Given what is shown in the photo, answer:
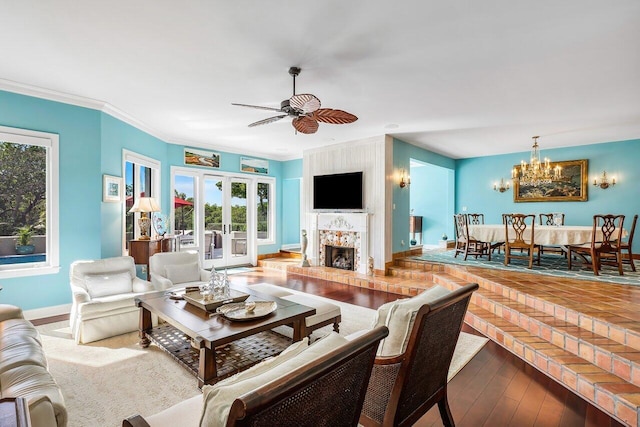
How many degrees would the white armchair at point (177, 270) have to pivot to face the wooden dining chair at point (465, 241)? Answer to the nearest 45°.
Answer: approximately 45° to its left

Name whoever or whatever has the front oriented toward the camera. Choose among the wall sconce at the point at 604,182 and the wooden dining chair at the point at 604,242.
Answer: the wall sconce

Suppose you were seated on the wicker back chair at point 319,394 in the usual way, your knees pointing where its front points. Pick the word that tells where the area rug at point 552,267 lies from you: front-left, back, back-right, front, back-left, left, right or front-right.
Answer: right

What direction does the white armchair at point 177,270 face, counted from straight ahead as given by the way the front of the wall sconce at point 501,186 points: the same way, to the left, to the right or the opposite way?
to the left

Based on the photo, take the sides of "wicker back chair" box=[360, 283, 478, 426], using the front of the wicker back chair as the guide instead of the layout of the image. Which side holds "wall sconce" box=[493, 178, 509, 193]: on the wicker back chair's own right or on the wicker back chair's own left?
on the wicker back chair's own right

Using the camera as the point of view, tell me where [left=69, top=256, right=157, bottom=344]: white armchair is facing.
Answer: facing the viewer and to the right of the viewer

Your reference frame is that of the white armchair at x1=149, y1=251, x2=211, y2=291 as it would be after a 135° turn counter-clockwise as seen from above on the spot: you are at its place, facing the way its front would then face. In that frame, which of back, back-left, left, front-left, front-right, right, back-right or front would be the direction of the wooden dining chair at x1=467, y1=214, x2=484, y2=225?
right

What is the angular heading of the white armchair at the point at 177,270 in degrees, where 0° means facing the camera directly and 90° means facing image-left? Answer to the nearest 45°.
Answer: approximately 315°

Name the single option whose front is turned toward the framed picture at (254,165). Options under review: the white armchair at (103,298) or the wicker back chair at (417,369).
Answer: the wicker back chair

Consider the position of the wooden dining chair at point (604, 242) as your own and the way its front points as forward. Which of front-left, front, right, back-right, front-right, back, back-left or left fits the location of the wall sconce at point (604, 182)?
front-right

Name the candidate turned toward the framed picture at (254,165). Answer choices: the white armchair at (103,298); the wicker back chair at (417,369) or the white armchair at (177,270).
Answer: the wicker back chair

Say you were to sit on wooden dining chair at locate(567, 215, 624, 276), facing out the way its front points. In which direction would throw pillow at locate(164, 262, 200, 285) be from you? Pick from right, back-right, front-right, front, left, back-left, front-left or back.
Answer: left

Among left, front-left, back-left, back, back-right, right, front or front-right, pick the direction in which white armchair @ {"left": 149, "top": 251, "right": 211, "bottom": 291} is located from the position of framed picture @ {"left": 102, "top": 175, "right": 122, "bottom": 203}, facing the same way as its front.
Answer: front

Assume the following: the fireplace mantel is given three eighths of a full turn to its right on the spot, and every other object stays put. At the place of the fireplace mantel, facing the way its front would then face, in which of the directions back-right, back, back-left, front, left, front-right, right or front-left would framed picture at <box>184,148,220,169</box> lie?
left

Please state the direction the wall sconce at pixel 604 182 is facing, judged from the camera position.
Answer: facing the viewer

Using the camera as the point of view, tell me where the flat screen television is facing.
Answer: facing the viewer and to the left of the viewer

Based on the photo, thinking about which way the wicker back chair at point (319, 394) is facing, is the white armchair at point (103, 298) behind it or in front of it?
in front
